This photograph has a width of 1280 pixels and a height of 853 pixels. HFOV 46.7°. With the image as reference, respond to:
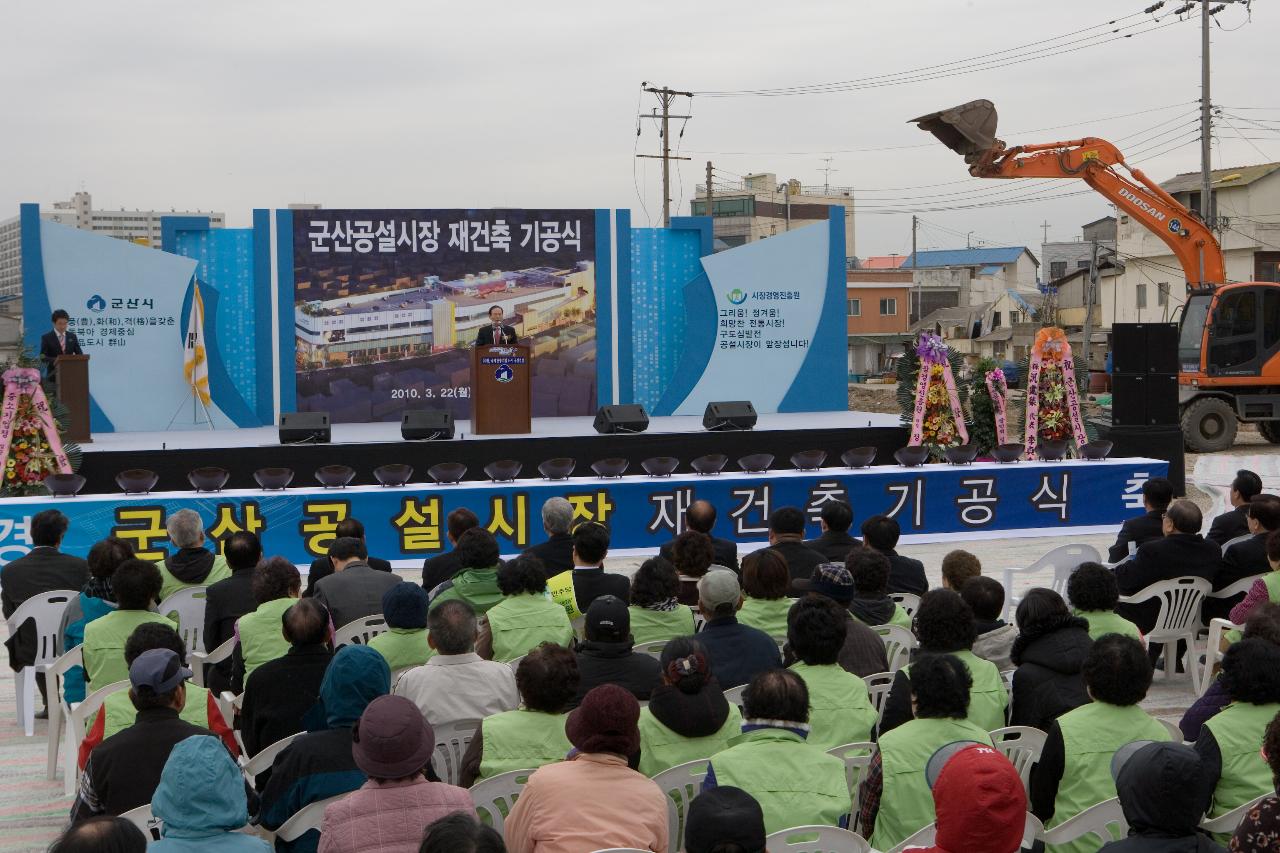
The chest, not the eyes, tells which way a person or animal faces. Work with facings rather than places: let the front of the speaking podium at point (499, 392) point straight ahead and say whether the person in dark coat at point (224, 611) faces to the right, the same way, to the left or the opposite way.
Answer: the opposite way

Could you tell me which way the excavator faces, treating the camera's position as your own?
facing to the left of the viewer

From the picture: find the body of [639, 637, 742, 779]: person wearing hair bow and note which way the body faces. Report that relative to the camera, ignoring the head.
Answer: away from the camera

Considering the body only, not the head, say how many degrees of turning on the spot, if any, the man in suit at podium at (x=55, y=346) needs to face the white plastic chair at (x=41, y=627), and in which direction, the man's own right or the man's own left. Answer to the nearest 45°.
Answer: approximately 45° to the man's own right

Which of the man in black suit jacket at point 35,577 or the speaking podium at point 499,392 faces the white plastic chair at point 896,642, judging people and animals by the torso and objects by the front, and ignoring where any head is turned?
the speaking podium

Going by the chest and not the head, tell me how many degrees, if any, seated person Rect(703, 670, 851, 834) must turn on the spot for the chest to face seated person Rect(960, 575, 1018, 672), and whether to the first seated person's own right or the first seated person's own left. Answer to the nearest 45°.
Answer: approximately 45° to the first seated person's own right

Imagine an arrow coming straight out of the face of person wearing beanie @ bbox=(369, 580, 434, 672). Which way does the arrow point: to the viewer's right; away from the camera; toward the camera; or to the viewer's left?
away from the camera

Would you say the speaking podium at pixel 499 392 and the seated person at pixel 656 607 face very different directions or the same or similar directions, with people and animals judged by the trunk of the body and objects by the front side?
very different directions

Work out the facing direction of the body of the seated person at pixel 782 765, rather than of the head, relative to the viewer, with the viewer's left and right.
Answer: facing away from the viewer

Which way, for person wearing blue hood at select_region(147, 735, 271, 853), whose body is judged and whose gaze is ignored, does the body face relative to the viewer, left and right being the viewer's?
facing away from the viewer

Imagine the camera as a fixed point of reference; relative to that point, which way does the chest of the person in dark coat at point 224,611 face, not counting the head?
away from the camera

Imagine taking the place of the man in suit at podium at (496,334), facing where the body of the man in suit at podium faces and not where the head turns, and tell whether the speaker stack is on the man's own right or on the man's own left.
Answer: on the man's own left

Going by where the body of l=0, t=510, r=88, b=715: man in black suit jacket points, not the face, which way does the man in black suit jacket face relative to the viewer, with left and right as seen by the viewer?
facing away from the viewer

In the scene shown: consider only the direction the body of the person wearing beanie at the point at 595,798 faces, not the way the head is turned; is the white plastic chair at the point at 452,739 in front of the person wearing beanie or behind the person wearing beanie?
in front

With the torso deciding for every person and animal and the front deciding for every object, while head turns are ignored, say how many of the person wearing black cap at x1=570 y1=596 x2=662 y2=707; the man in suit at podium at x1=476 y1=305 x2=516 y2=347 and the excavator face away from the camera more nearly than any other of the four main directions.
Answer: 1

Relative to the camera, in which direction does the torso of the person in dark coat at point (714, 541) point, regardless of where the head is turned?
away from the camera
